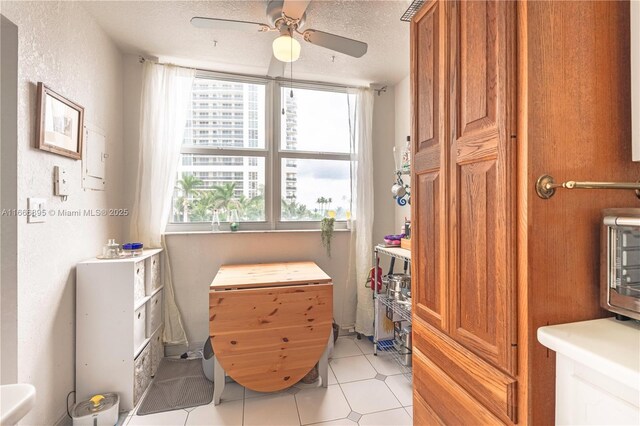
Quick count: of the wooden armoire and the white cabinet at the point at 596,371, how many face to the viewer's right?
0

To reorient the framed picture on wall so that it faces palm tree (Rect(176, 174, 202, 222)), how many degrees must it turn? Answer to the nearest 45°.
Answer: approximately 90° to its left

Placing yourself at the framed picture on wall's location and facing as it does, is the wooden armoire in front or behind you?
in front

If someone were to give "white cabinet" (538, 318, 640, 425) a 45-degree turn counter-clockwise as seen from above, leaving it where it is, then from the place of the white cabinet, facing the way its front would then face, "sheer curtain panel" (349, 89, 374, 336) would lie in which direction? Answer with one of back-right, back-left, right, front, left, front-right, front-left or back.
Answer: back-right

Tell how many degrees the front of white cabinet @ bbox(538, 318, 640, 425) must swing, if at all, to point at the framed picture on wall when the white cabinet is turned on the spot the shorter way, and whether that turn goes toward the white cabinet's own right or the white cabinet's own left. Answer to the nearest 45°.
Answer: approximately 45° to the white cabinet's own right

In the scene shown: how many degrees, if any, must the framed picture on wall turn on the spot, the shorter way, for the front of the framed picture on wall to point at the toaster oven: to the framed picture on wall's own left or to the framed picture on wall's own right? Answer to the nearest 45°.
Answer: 0° — it already faces it

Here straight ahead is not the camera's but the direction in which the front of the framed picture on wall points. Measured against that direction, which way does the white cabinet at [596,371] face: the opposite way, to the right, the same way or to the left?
the opposite way

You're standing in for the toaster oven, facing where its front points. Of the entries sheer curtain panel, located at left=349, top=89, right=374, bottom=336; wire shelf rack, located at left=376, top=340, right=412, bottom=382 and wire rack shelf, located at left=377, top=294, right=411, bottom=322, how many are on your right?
3

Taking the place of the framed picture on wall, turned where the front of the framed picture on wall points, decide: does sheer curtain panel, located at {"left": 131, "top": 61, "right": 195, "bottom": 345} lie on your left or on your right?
on your left

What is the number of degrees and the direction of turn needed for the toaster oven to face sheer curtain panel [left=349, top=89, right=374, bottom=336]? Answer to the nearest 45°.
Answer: approximately 90° to its right
